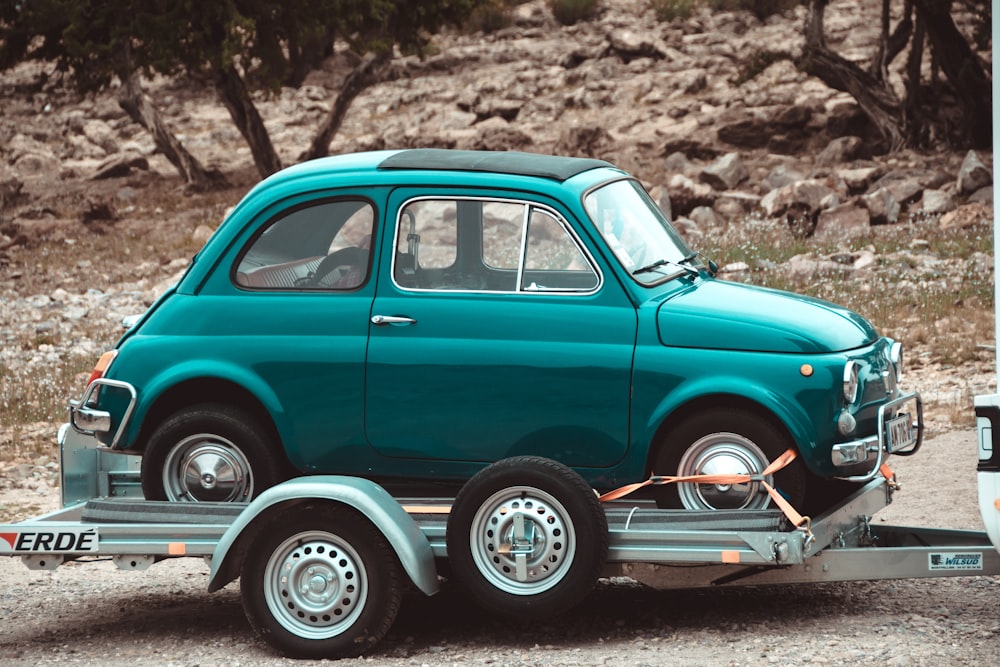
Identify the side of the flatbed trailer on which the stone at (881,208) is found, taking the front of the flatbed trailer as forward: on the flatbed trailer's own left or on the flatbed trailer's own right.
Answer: on the flatbed trailer's own left

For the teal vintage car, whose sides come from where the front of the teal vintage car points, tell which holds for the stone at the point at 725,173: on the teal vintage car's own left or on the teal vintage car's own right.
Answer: on the teal vintage car's own left

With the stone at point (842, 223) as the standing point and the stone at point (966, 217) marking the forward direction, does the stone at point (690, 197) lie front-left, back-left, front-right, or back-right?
back-left

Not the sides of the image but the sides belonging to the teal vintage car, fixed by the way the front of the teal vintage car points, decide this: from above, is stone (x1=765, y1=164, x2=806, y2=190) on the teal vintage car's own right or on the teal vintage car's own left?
on the teal vintage car's own left

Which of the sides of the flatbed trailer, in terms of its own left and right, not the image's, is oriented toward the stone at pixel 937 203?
left

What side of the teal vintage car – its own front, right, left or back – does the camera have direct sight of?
right

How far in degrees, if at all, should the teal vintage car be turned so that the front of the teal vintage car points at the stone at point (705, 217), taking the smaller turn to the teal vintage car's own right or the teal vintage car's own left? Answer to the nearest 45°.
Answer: approximately 90° to the teal vintage car's own left

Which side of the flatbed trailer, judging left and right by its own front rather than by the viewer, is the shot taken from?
right

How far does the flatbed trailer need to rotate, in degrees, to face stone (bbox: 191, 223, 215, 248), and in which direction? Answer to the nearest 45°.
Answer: approximately 90° to its left

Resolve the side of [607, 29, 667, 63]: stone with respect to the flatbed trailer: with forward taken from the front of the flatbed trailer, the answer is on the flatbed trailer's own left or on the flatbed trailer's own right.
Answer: on the flatbed trailer's own left

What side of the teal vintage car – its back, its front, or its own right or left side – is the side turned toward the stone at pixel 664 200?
left

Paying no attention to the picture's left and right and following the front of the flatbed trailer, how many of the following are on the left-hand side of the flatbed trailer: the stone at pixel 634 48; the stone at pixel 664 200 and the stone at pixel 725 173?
3
